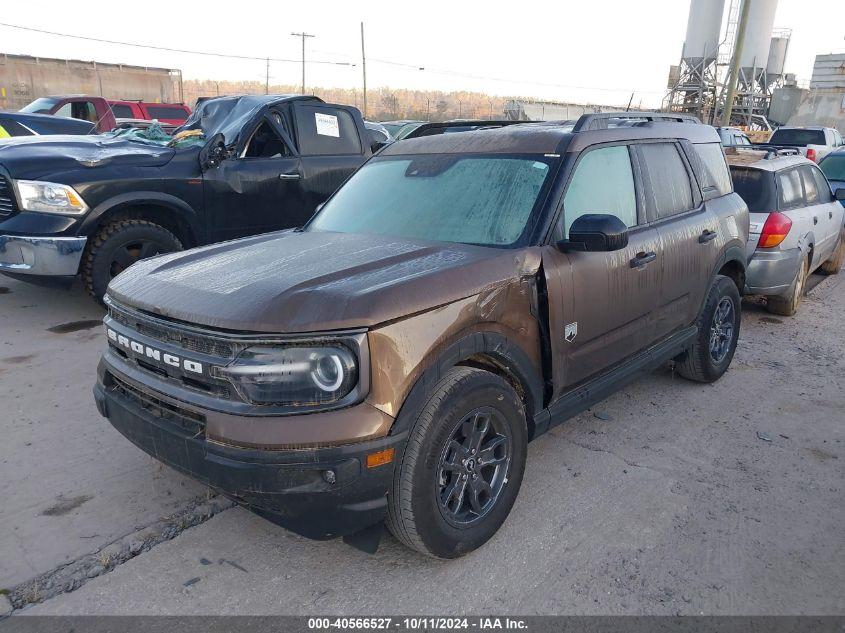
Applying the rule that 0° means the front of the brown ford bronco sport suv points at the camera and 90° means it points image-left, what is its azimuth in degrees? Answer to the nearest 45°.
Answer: approximately 45°

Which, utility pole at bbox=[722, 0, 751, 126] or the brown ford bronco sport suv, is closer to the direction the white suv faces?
the utility pole

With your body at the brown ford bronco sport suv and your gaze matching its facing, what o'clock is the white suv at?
The white suv is roughly at 6 o'clock from the brown ford bronco sport suv.

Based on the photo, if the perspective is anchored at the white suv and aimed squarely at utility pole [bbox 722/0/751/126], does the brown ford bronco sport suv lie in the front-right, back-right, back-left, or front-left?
back-left

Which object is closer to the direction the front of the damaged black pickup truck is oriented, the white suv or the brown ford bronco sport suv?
the brown ford bronco sport suv

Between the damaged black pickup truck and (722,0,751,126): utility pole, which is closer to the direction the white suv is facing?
the utility pole

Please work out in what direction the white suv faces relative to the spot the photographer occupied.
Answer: facing away from the viewer and to the right of the viewer

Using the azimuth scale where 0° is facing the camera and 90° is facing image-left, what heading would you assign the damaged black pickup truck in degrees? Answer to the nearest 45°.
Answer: approximately 45°

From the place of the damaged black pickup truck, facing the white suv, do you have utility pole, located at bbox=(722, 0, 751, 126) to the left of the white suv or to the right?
left
